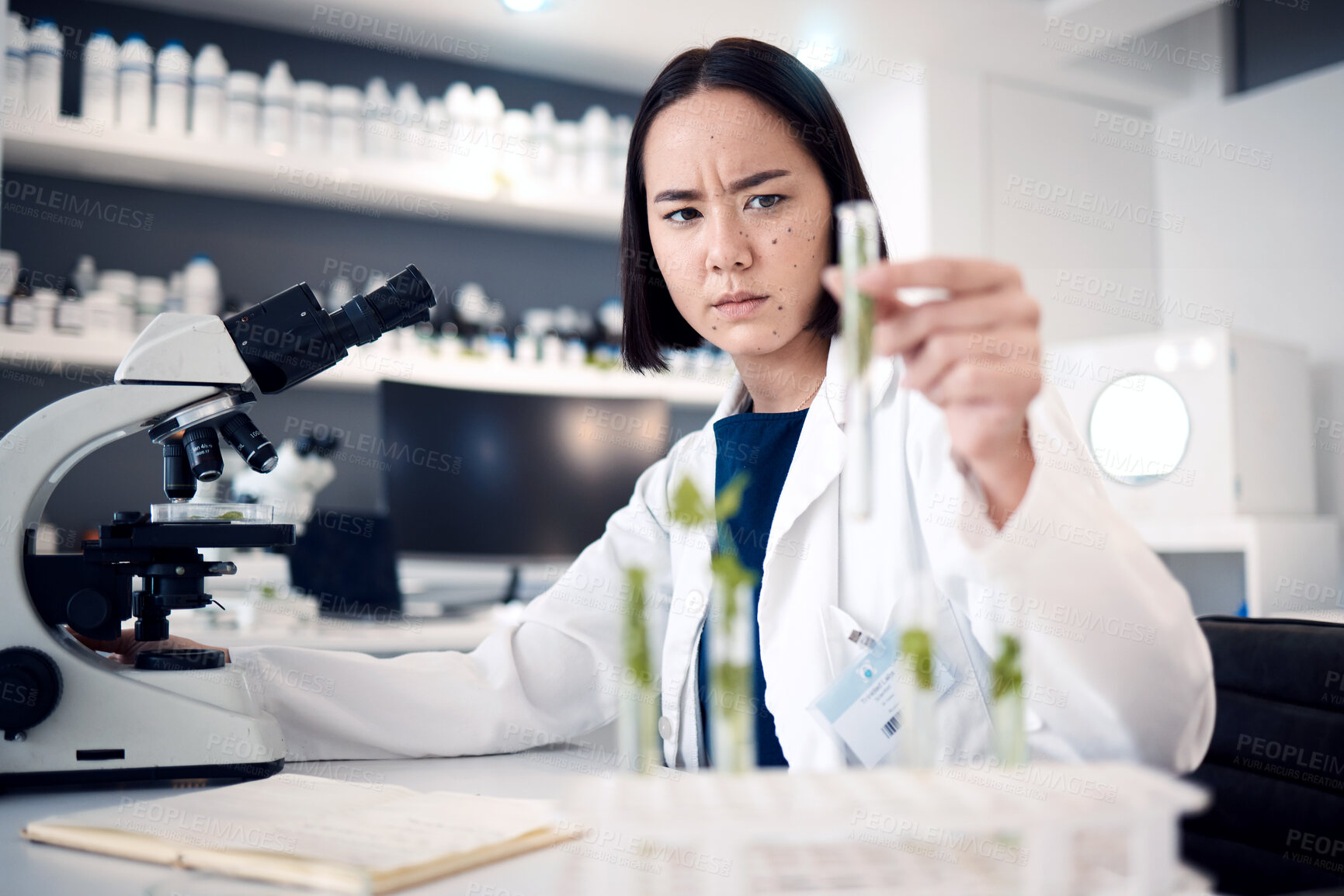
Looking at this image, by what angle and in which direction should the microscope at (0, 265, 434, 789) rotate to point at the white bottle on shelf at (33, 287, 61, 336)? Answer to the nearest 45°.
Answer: approximately 90° to its left

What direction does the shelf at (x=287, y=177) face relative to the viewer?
toward the camera

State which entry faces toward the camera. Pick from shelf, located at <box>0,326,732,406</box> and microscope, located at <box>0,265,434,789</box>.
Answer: the shelf

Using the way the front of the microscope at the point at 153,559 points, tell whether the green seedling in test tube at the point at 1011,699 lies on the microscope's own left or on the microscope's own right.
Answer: on the microscope's own right

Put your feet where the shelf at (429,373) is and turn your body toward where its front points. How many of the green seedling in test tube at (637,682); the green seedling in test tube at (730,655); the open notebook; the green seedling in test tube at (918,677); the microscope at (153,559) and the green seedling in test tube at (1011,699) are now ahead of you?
6

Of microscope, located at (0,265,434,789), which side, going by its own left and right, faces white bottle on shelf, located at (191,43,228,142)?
left

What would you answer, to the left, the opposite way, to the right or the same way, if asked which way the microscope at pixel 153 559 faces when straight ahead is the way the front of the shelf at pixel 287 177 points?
to the left

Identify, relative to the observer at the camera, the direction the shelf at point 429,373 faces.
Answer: facing the viewer

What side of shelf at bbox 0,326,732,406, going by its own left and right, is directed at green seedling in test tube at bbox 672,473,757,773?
front

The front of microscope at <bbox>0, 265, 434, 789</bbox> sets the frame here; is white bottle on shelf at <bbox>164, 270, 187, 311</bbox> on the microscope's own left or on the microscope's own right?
on the microscope's own left

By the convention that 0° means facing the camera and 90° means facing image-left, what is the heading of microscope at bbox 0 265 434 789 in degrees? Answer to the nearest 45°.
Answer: approximately 270°
